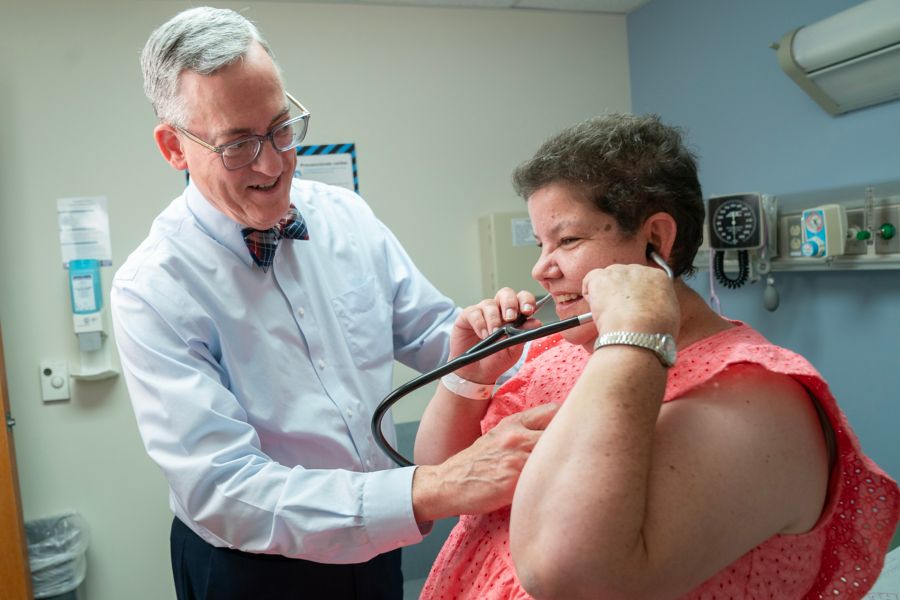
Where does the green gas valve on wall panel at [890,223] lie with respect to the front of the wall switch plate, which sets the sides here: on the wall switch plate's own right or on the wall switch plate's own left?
on the wall switch plate's own left

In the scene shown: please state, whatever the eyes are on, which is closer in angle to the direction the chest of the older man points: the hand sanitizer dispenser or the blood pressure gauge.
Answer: the blood pressure gauge

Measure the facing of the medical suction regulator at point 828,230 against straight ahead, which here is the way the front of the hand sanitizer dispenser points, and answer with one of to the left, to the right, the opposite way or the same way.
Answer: to the right

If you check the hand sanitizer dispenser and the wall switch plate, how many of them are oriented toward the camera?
2

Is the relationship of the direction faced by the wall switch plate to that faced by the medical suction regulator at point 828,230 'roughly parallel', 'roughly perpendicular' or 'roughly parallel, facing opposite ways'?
roughly perpendicular

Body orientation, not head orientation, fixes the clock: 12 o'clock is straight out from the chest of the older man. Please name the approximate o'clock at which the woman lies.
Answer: The woman is roughly at 12 o'clock from the older man.

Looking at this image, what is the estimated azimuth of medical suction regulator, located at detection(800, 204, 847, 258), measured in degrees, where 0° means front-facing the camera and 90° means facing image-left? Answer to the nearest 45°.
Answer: approximately 45°

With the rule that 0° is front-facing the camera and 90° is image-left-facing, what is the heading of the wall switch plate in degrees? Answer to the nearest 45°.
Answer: approximately 0°

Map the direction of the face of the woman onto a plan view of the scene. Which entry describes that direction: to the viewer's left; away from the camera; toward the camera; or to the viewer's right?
to the viewer's left

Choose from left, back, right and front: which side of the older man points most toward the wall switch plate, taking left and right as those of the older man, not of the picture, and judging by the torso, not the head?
back
